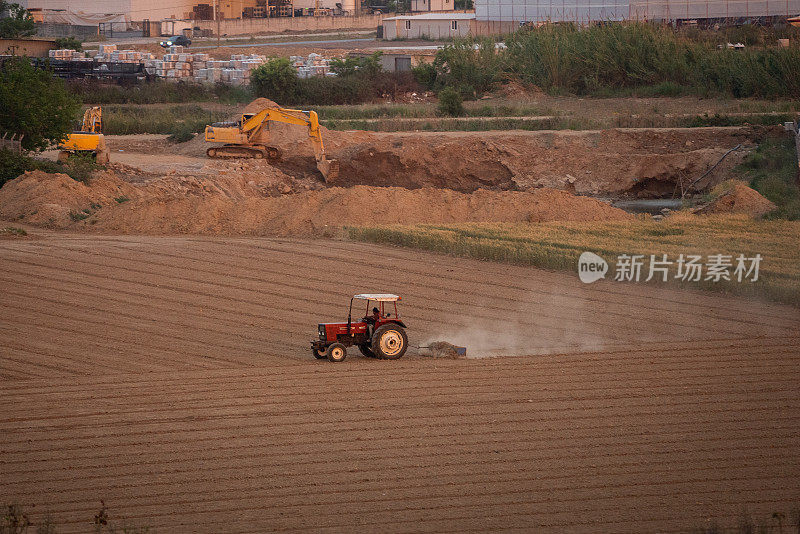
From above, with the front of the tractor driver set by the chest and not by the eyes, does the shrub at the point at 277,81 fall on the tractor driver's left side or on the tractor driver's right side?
on the tractor driver's right side

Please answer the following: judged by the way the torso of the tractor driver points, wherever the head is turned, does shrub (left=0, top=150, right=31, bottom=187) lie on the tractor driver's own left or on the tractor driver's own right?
on the tractor driver's own right

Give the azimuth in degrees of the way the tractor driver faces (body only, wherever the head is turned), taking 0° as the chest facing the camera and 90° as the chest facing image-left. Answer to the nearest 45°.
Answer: approximately 90°

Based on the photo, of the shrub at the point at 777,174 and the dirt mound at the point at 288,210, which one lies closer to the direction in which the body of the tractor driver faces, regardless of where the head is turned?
the dirt mound

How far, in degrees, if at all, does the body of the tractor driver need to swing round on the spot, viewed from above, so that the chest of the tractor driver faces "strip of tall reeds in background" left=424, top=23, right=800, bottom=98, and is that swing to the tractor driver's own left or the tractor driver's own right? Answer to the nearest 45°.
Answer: approximately 90° to the tractor driver's own right

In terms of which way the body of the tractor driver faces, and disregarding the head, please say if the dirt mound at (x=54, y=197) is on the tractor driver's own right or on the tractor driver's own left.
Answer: on the tractor driver's own right

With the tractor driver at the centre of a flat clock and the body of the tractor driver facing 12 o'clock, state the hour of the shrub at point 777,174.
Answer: The shrub is roughly at 4 o'clock from the tractor driver.

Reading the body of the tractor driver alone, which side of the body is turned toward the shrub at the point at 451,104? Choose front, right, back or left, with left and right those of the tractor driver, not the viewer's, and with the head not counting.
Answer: right

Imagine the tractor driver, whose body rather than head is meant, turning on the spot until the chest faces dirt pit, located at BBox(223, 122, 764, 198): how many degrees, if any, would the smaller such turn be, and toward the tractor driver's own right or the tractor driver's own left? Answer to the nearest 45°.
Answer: approximately 90° to the tractor driver's own right
